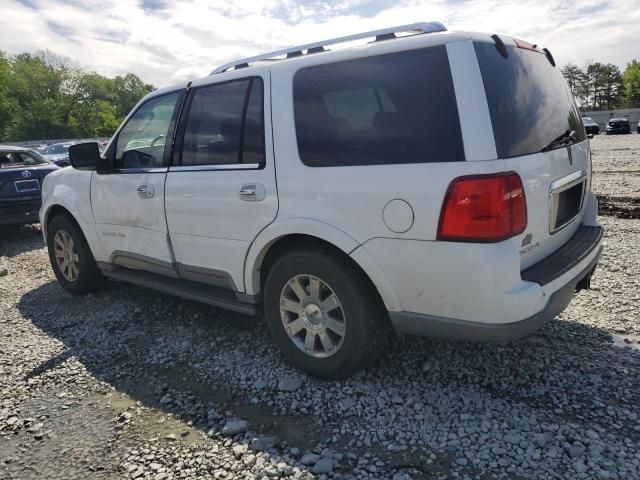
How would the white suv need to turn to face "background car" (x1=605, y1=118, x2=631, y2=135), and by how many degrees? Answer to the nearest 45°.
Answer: approximately 90° to its right

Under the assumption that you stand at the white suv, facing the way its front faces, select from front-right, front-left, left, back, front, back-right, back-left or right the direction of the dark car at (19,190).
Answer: front

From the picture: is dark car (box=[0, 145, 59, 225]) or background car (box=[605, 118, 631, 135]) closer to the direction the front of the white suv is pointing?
the dark car

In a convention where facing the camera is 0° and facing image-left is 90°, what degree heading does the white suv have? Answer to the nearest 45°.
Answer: approximately 135°

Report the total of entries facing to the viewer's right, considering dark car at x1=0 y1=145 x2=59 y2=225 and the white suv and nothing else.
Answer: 0
